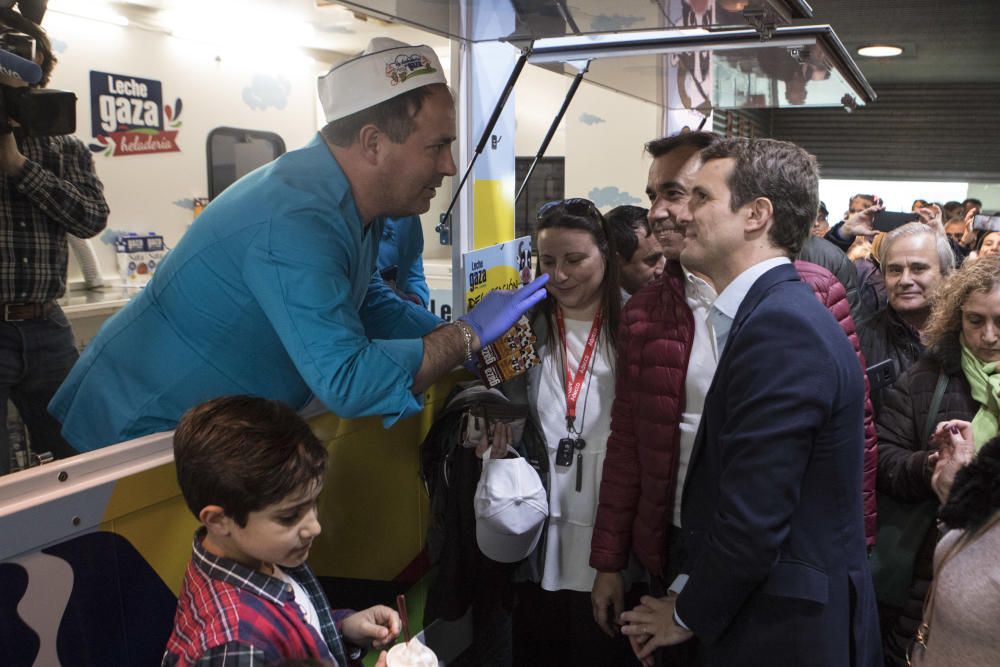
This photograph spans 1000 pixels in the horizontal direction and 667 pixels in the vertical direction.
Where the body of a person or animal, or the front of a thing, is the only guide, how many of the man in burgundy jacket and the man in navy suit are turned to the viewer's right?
0

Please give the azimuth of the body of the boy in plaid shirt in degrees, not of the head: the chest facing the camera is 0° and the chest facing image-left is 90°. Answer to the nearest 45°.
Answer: approximately 315°

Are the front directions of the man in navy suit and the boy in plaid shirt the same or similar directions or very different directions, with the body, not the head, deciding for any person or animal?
very different directions

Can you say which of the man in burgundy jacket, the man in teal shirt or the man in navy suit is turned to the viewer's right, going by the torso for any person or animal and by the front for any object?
the man in teal shirt

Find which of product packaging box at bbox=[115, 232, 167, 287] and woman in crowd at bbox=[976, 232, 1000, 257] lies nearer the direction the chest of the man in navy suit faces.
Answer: the product packaging box

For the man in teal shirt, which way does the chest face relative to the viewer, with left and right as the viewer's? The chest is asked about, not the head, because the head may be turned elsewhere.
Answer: facing to the right of the viewer

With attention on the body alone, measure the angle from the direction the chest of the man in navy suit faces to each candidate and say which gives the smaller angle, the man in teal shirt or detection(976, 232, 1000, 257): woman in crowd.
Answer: the man in teal shirt

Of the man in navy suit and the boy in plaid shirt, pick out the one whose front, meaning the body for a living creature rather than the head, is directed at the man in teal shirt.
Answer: the man in navy suit

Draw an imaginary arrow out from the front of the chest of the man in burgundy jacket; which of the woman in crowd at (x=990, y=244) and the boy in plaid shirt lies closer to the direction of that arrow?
the boy in plaid shirt

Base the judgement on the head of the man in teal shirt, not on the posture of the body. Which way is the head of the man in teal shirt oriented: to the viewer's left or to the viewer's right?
to the viewer's right

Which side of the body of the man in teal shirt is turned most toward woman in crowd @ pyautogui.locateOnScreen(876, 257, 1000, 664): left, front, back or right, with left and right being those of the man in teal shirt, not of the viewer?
front

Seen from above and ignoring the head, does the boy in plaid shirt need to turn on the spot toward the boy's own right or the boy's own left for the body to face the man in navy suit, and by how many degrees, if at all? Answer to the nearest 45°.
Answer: approximately 45° to the boy's own left

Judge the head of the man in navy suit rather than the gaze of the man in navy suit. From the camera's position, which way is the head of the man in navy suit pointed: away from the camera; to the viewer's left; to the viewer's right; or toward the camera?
to the viewer's left

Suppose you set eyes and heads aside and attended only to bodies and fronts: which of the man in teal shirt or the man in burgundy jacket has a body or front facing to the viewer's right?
the man in teal shirt

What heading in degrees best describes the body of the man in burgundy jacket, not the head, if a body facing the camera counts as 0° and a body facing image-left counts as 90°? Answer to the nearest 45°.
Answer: approximately 45°

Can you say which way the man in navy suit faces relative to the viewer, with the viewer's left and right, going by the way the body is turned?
facing to the left of the viewer

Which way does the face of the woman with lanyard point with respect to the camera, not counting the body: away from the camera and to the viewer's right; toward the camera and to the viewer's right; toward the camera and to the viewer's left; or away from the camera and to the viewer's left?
toward the camera and to the viewer's left

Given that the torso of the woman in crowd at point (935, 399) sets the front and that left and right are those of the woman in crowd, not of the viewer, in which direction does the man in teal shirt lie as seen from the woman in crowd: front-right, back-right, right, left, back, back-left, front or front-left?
right
